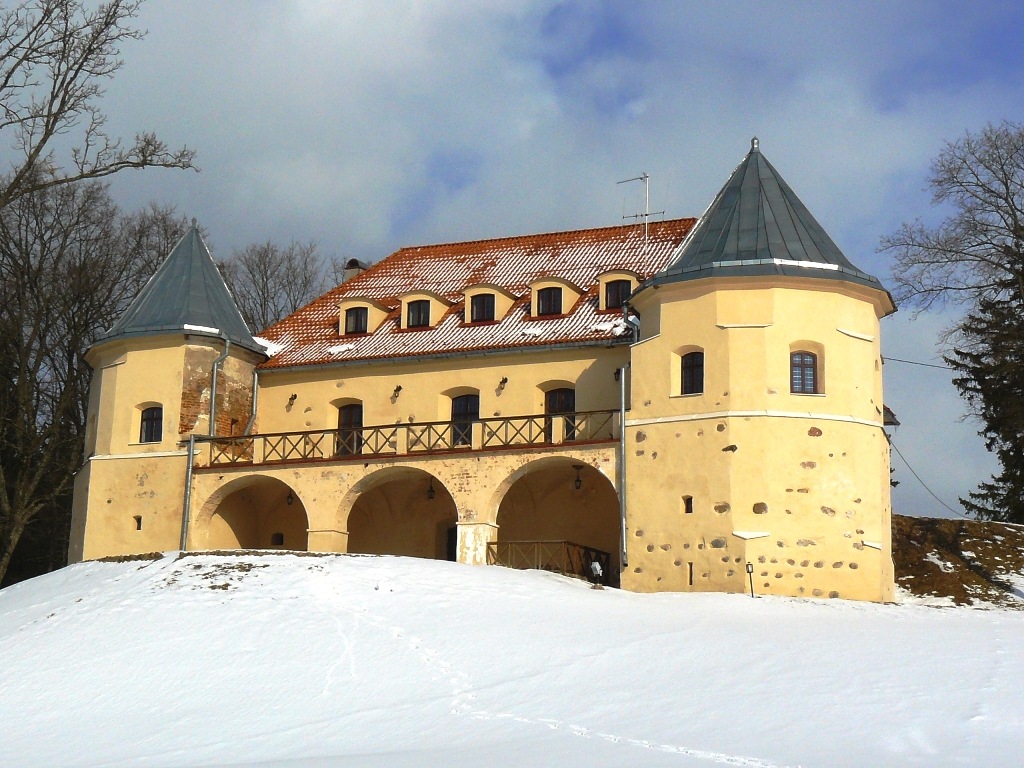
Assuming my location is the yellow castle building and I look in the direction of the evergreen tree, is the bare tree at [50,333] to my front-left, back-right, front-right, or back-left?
back-left

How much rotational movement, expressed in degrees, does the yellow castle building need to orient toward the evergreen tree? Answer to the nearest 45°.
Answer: approximately 135° to its left

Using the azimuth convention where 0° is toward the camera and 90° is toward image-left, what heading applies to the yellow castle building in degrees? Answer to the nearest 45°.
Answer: approximately 45°

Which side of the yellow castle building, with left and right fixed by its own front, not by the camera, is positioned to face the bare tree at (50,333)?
right
